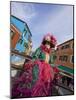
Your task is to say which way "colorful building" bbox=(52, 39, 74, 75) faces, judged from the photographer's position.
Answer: facing the viewer and to the left of the viewer

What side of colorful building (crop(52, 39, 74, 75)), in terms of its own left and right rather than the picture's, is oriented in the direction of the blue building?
front
